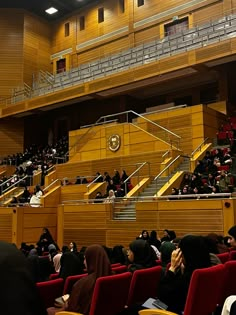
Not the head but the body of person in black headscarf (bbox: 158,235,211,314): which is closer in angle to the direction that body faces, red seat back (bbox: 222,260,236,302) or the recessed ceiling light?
the recessed ceiling light

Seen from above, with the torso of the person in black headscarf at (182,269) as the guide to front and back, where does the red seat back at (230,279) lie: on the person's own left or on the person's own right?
on the person's own right

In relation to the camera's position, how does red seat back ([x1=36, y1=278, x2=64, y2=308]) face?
facing away from the viewer and to the left of the viewer

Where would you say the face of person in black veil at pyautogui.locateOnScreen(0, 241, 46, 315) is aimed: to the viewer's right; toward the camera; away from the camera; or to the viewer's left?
away from the camera

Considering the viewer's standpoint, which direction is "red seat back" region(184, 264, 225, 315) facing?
facing away from the viewer and to the left of the viewer

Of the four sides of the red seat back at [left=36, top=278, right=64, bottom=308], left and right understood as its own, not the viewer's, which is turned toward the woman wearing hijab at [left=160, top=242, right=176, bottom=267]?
right

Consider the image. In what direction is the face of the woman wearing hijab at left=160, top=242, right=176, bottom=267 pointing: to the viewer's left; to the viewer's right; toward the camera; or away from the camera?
away from the camera

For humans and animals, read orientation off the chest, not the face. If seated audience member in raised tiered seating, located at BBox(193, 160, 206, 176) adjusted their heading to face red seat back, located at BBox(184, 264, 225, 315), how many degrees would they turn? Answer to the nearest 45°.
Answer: approximately 45° to their left
